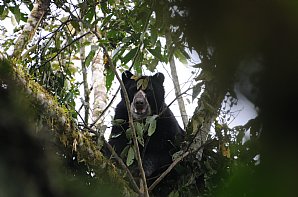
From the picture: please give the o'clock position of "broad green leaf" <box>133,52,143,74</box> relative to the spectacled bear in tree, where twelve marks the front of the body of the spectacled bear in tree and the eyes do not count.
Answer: The broad green leaf is roughly at 12 o'clock from the spectacled bear in tree.

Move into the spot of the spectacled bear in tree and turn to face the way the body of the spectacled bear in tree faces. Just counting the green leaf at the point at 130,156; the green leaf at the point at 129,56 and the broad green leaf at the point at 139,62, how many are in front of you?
3

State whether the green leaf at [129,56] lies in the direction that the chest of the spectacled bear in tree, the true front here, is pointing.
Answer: yes

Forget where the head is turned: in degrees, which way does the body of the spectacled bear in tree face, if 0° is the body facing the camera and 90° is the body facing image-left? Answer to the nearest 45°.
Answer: approximately 0°

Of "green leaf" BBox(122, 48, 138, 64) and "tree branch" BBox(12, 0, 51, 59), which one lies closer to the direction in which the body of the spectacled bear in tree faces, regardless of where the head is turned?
the green leaf

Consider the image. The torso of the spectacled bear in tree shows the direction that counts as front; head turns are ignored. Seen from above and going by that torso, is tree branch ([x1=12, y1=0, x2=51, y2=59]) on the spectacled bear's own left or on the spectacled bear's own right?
on the spectacled bear's own right
